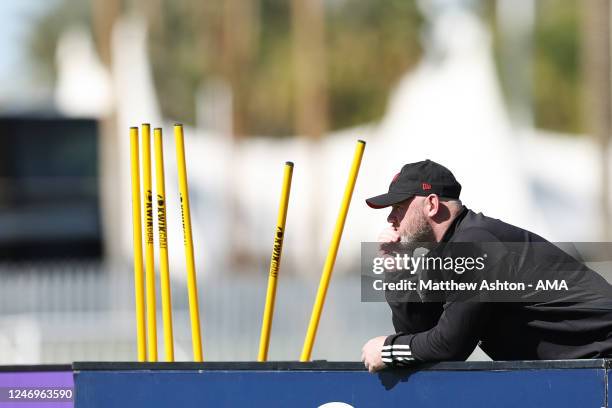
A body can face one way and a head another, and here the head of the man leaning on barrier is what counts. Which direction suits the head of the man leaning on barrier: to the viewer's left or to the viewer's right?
to the viewer's left

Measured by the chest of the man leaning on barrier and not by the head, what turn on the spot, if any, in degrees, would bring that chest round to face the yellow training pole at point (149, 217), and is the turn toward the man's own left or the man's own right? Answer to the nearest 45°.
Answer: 0° — they already face it

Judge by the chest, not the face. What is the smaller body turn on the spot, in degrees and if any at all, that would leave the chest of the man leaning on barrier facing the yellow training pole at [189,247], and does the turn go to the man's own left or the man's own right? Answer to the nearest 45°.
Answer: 0° — they already face it

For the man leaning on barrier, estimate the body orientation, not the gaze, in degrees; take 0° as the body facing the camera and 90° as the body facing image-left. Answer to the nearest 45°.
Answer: approximately 90°

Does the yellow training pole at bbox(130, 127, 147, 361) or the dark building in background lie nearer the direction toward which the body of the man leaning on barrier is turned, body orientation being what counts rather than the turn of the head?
the yellow training pole

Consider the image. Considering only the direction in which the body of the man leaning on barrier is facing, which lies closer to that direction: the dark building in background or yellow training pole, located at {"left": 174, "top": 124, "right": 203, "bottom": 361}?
the yellow training pole

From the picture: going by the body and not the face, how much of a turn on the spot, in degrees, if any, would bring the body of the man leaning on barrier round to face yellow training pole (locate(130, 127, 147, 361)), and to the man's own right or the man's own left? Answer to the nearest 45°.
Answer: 0° — they already face it

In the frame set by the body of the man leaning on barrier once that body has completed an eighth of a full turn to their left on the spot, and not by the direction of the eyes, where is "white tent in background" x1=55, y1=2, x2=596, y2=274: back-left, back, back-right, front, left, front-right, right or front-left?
back-right

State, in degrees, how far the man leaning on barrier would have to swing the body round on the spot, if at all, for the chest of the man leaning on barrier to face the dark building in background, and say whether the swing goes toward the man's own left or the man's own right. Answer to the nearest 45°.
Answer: approximately 45° to the man's own right
